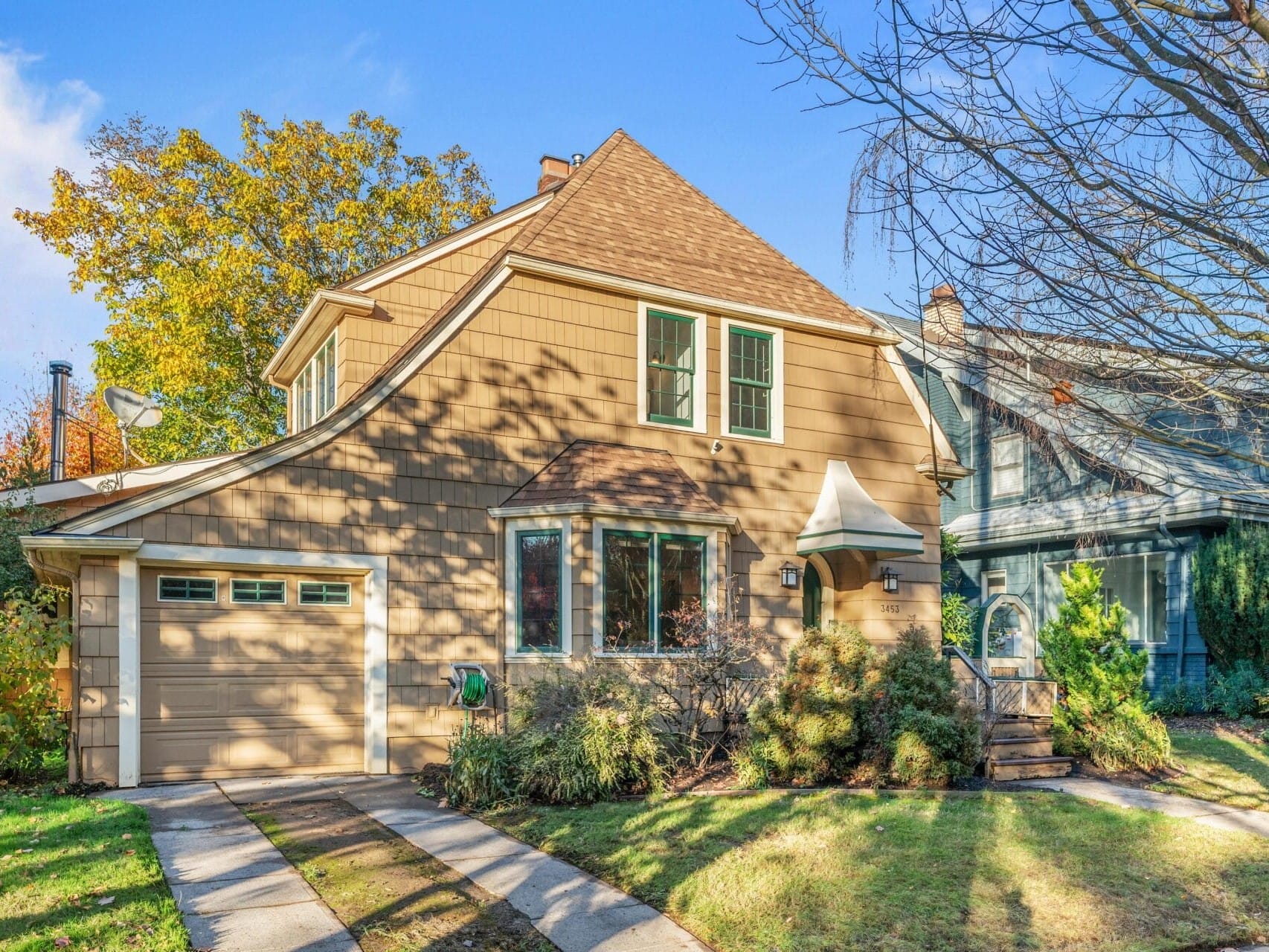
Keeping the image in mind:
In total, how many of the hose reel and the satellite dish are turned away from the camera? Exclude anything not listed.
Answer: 0

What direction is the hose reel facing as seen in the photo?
toward the camera

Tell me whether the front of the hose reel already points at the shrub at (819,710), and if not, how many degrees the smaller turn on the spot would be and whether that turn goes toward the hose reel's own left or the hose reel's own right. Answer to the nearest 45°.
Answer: approximately 45° to the hose reel's own left

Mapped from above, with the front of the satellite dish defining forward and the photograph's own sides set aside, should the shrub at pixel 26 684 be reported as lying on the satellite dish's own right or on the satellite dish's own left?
on the satellite dish's own right

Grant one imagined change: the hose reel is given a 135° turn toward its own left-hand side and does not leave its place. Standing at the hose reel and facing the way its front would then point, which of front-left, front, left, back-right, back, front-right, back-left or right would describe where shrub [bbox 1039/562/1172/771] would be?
front-right

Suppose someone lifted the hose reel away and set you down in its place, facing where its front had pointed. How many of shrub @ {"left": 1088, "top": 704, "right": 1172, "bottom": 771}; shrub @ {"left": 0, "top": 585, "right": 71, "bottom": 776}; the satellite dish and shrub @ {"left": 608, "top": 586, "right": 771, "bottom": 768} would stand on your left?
2

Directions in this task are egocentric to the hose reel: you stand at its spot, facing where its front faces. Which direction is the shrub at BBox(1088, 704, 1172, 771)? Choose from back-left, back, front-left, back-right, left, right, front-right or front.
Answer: left
